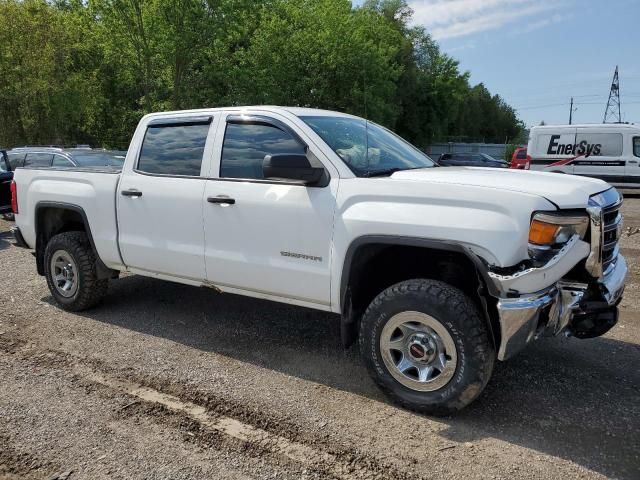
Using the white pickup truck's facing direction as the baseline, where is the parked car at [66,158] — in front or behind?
behind

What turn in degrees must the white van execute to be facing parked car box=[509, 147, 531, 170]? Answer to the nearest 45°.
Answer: approximately 135° to its left

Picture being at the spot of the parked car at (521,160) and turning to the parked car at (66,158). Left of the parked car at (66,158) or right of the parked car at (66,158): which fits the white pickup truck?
left

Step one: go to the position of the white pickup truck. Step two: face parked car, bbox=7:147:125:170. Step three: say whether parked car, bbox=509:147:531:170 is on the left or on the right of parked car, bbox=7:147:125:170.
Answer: right

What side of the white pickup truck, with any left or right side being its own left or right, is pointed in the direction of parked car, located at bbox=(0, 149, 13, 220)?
back

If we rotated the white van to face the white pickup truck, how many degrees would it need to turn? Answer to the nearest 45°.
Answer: approximately 90° to its right

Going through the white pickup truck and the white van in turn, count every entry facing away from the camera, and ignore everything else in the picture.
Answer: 0

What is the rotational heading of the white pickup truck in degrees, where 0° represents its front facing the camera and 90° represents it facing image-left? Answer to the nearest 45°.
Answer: approximately 315°

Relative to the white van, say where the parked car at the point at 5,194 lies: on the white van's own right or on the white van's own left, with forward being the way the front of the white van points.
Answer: on the white van's own right

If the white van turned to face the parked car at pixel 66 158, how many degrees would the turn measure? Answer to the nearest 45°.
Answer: approximately 135° to its right

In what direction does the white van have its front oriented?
to the viewer's right

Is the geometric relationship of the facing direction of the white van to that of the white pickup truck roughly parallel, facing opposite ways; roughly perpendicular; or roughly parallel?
roughly parallel

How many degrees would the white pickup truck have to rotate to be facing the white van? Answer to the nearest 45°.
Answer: approximately 90° to its left
